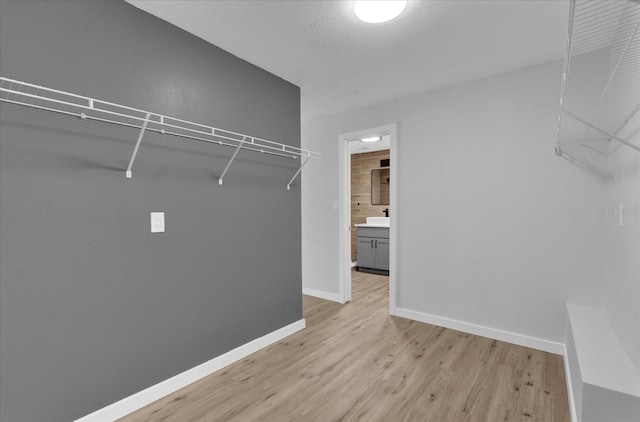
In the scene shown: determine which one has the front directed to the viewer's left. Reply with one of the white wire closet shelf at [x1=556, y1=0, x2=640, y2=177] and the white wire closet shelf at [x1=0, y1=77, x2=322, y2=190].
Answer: the white wire closet shelf at [x1=556, y1=0, x2=640, y2=177]

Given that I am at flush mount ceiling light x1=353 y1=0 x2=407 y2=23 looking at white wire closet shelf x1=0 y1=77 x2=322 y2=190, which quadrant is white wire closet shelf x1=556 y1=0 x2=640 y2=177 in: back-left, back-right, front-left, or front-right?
back-left

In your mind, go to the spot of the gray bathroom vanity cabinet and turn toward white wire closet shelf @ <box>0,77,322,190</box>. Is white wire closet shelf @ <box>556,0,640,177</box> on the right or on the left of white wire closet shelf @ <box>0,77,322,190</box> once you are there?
left

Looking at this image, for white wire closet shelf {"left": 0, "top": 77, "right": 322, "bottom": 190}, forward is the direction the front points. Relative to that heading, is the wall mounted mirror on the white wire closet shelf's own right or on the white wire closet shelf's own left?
on the white wire closet shelf's own left

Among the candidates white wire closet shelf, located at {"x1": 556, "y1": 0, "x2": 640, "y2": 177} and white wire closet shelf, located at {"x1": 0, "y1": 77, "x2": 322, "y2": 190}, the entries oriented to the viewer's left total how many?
1

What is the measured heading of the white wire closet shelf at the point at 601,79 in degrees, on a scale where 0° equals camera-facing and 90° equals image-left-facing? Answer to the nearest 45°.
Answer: approximately 90°

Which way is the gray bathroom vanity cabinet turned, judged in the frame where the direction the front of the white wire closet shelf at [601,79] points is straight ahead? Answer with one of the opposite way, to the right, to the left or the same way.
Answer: to the left

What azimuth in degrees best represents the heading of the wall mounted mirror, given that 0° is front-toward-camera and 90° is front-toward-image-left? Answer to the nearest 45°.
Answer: approximately 45°

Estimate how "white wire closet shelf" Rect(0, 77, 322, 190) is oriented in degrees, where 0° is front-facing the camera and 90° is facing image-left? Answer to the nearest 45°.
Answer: approximately 315°
